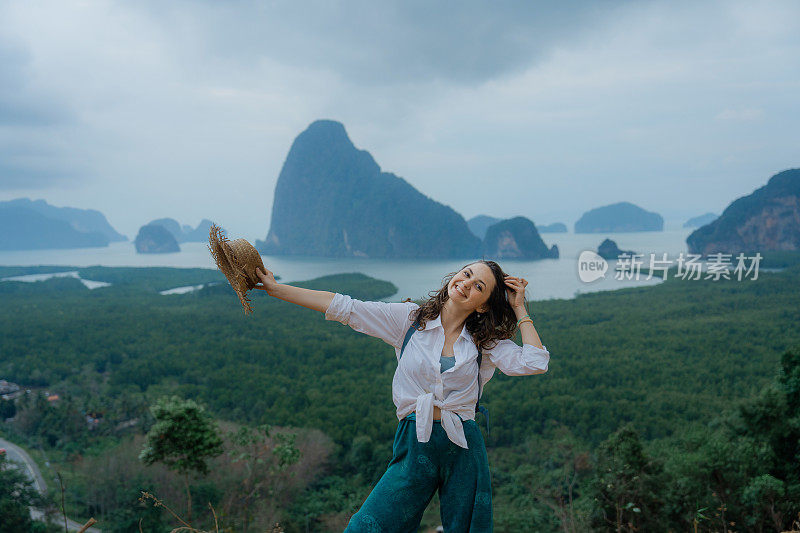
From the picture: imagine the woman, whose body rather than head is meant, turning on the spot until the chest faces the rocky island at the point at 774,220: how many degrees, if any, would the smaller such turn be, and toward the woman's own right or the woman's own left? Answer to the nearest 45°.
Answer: approximately 135° to the woman's own left

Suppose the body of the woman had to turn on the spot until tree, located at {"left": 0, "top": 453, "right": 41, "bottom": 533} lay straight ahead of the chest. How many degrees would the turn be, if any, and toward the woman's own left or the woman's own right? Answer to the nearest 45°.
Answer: approximately 135° to the woman's own right

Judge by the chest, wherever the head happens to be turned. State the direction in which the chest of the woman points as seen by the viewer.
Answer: toward the camera

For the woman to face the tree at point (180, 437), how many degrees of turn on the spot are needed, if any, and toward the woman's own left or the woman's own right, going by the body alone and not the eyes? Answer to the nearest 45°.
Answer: approximately 135° to the woman's own right

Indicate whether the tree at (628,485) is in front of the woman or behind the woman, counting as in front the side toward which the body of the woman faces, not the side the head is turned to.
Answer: behind
